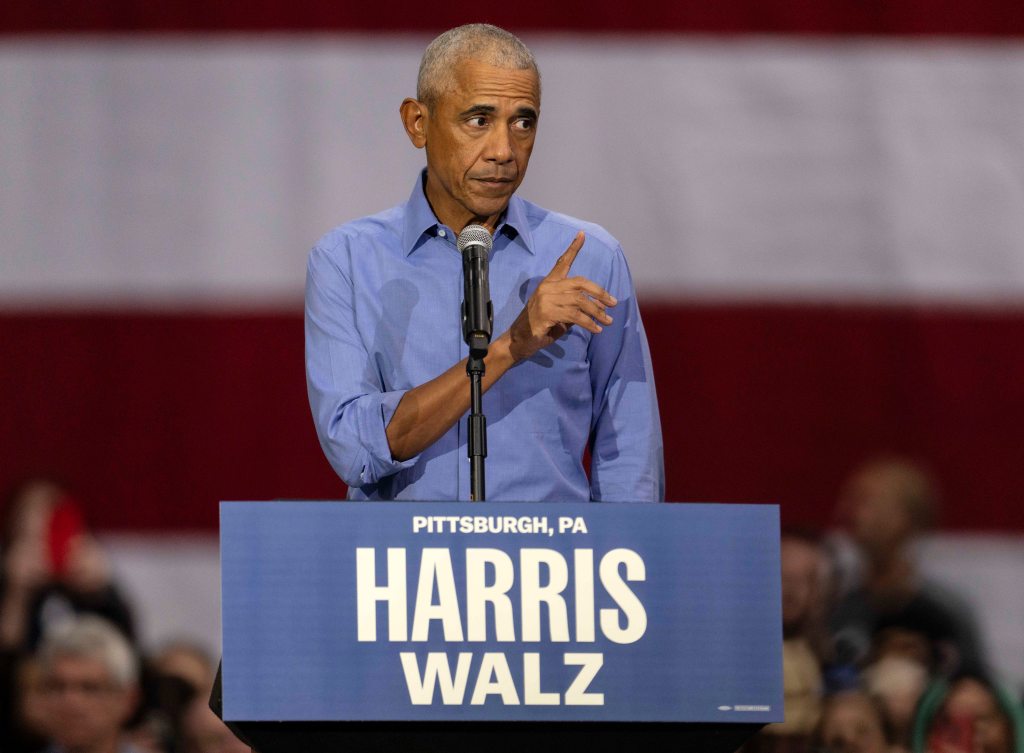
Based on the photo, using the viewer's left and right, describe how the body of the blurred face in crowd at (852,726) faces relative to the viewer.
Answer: facing the viewer

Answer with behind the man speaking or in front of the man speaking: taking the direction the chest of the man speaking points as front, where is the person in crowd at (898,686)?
behind

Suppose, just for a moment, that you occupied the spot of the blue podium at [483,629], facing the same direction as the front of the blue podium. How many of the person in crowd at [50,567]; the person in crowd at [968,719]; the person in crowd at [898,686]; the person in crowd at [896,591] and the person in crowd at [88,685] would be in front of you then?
0

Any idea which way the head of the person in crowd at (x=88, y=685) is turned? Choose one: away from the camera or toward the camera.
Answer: toward the camera

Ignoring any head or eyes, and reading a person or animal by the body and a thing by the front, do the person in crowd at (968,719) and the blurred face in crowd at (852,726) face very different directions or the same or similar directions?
same or similar directions

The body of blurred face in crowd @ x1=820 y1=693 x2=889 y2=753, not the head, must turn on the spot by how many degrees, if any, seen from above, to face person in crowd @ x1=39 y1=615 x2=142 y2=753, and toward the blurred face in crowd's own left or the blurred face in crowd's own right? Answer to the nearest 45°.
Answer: approximately 90° to the blurred face in crowd's own right

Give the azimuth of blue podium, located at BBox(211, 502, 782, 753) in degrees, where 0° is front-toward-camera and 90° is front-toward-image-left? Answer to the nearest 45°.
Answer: approximately 0°

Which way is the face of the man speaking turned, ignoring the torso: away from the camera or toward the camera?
toward the camera

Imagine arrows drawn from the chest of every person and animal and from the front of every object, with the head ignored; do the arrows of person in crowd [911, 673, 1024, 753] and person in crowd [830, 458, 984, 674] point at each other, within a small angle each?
no

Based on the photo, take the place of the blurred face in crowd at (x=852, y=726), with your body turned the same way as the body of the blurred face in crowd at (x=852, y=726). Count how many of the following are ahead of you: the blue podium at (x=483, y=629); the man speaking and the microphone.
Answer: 3

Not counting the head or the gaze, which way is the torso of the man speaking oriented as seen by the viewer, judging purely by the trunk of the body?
toward the camera

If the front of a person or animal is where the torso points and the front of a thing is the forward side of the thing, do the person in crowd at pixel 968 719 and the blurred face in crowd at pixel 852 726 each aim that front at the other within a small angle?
no
